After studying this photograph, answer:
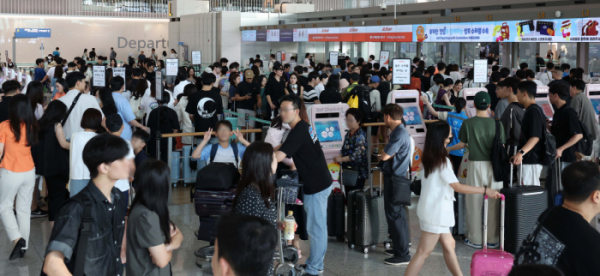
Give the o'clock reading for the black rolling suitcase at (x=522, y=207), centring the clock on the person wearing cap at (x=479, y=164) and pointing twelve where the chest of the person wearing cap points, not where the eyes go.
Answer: The black rolling suitcase is roughly at 5 o'clock from the person wearing cap.

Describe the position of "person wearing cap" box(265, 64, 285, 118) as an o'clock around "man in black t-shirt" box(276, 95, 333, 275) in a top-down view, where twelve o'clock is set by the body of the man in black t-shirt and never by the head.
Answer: The person wearing cap is roughly at 3 o'clock from the man in black t-shirt.

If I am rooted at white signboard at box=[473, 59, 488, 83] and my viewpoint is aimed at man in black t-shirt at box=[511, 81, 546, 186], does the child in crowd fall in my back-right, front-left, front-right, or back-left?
front-right

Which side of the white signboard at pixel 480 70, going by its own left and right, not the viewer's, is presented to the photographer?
front

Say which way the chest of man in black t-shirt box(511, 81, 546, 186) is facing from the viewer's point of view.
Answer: to the viewer's left

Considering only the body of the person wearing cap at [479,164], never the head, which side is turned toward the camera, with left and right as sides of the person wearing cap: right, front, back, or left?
back

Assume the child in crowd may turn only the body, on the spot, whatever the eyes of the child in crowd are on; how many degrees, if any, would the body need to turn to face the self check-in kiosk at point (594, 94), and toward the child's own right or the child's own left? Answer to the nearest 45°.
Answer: approximately 135° to the child's own left

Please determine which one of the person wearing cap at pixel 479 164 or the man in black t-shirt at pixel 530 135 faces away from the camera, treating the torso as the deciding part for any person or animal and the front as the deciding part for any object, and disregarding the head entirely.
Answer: the person wearing cap

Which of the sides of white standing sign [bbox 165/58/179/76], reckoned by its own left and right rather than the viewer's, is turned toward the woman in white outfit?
front

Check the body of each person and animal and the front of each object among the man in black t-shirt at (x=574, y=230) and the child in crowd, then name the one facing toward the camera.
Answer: the child in crowd

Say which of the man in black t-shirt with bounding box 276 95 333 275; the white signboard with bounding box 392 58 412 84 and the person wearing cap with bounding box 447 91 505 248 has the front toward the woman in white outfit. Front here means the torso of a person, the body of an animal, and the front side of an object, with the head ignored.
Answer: the white signboard

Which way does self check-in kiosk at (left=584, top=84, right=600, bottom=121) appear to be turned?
toward the camera

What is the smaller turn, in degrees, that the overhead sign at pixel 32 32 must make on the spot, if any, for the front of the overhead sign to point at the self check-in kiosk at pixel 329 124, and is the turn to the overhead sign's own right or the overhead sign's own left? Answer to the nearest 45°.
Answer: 0° — it already faces it
